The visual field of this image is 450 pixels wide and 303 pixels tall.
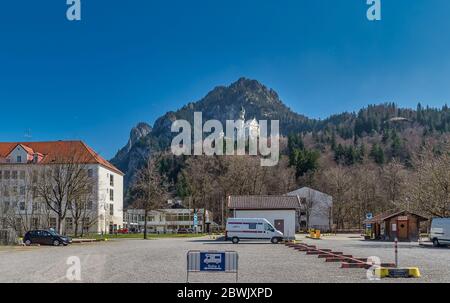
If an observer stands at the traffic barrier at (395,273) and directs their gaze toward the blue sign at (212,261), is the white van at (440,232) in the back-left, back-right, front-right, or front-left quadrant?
back-right

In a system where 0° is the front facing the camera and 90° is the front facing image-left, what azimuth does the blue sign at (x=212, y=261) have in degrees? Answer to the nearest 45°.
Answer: approximately 0°

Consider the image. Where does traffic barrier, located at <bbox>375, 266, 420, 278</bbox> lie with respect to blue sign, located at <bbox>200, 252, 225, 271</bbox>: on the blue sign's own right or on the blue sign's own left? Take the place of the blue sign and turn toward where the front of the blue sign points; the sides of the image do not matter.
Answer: on the blue sign's own left

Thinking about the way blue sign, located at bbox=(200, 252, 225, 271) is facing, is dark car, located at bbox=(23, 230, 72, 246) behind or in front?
behind
